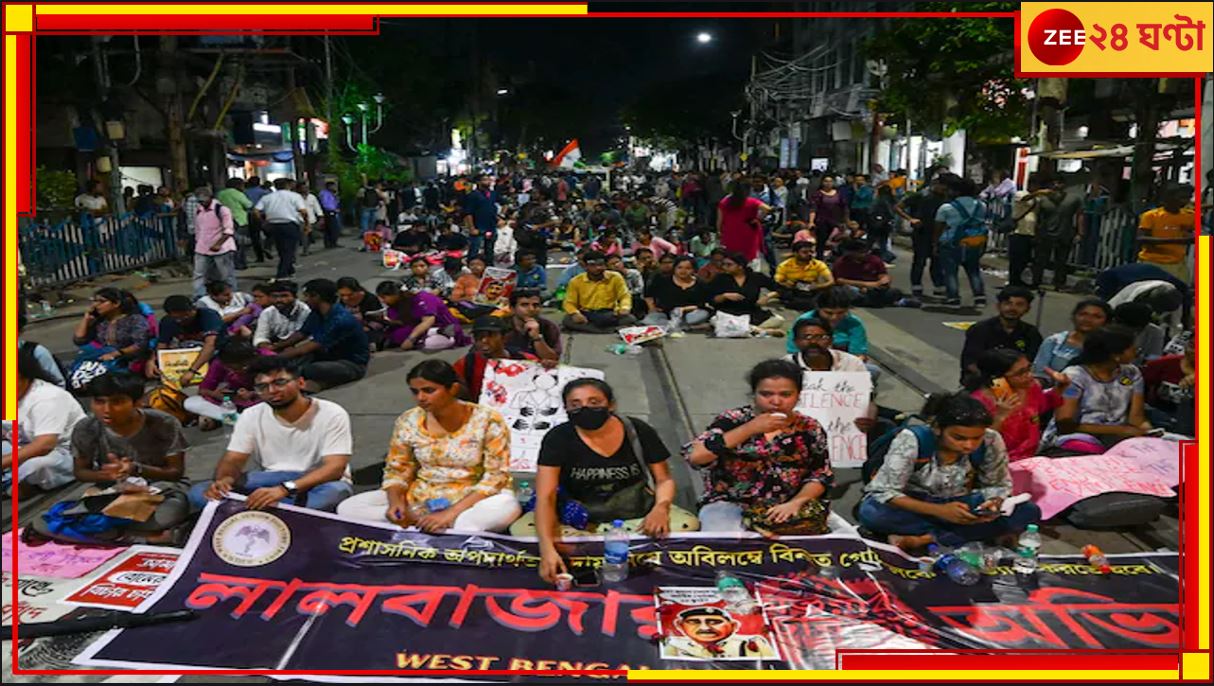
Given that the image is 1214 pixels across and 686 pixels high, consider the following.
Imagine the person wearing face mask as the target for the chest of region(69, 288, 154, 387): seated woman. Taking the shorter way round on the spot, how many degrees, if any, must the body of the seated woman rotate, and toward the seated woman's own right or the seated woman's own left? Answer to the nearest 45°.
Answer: approximately 45° to the seated woman's own left

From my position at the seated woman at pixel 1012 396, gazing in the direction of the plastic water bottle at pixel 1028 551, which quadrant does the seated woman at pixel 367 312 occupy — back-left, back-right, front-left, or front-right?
back-right

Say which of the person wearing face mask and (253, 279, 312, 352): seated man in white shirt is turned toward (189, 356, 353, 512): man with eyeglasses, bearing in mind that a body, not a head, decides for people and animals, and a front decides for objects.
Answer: the seated man in white shirt

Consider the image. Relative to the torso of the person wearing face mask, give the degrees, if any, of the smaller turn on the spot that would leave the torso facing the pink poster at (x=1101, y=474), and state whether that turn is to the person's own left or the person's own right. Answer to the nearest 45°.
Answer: approximately 90° to the person's own left

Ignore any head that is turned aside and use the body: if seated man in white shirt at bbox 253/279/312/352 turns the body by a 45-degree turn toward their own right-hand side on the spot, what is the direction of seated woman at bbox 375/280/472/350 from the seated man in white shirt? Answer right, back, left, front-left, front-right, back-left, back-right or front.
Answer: back

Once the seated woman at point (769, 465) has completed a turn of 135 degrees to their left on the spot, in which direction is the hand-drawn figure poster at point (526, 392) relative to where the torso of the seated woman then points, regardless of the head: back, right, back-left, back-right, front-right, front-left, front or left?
left

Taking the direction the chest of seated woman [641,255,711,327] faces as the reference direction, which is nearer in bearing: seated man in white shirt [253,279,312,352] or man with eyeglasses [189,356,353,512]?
the man with eyeglasses

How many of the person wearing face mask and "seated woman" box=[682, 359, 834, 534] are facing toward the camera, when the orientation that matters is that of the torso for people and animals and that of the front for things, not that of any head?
2

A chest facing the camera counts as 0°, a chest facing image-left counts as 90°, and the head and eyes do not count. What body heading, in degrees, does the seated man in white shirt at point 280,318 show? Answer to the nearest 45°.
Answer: approximately 0°

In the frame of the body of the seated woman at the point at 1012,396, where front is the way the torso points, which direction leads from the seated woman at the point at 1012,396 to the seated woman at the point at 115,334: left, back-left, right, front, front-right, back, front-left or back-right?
back-right
